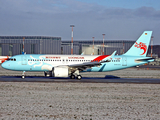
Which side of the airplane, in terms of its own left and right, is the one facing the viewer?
left
